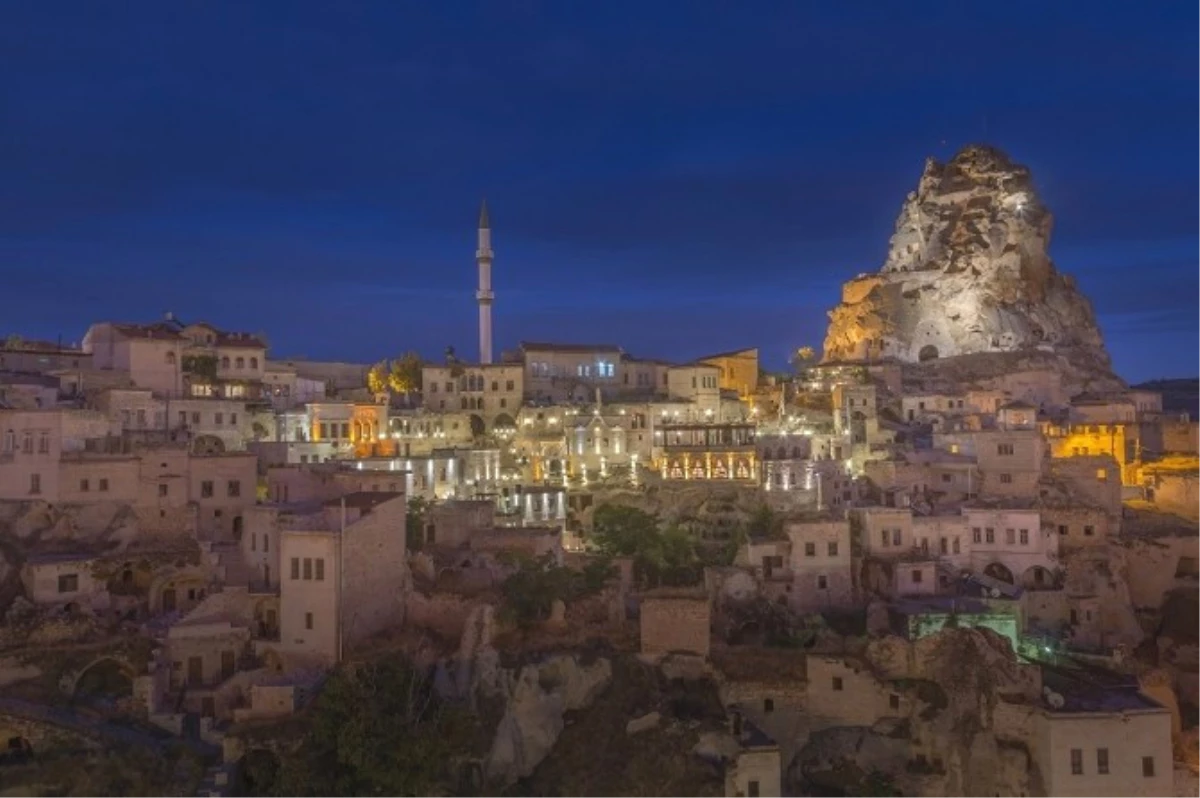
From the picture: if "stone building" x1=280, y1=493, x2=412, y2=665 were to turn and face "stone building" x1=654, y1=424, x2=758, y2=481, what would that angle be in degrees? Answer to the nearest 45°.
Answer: approximately 180°

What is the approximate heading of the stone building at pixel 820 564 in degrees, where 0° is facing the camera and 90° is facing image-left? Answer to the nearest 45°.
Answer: approximately 0°

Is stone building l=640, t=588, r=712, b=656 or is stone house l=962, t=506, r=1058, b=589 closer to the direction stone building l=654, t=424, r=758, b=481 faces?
the stone building

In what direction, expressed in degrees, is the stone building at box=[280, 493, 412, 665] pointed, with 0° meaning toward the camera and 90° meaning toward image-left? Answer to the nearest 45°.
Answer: approximately 45°

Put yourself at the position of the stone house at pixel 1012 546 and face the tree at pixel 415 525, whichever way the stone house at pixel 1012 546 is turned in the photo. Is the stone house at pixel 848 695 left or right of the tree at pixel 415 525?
left

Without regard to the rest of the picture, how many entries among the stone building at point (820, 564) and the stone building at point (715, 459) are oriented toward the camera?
2

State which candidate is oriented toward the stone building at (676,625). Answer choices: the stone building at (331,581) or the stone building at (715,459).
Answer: the stone building at (715,459)

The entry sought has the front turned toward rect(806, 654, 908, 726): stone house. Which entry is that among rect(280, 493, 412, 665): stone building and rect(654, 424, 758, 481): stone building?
rect(654, 424, 758, 481): stone building

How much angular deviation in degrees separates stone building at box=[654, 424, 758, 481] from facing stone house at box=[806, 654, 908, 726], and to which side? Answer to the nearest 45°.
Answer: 0° — it already faces it

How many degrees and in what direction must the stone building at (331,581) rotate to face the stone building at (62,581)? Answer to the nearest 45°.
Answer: approximately 90° to its right

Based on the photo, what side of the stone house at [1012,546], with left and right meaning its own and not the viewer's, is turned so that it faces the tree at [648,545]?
right

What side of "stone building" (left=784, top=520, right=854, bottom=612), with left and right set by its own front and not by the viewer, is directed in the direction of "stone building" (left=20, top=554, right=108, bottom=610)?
right
